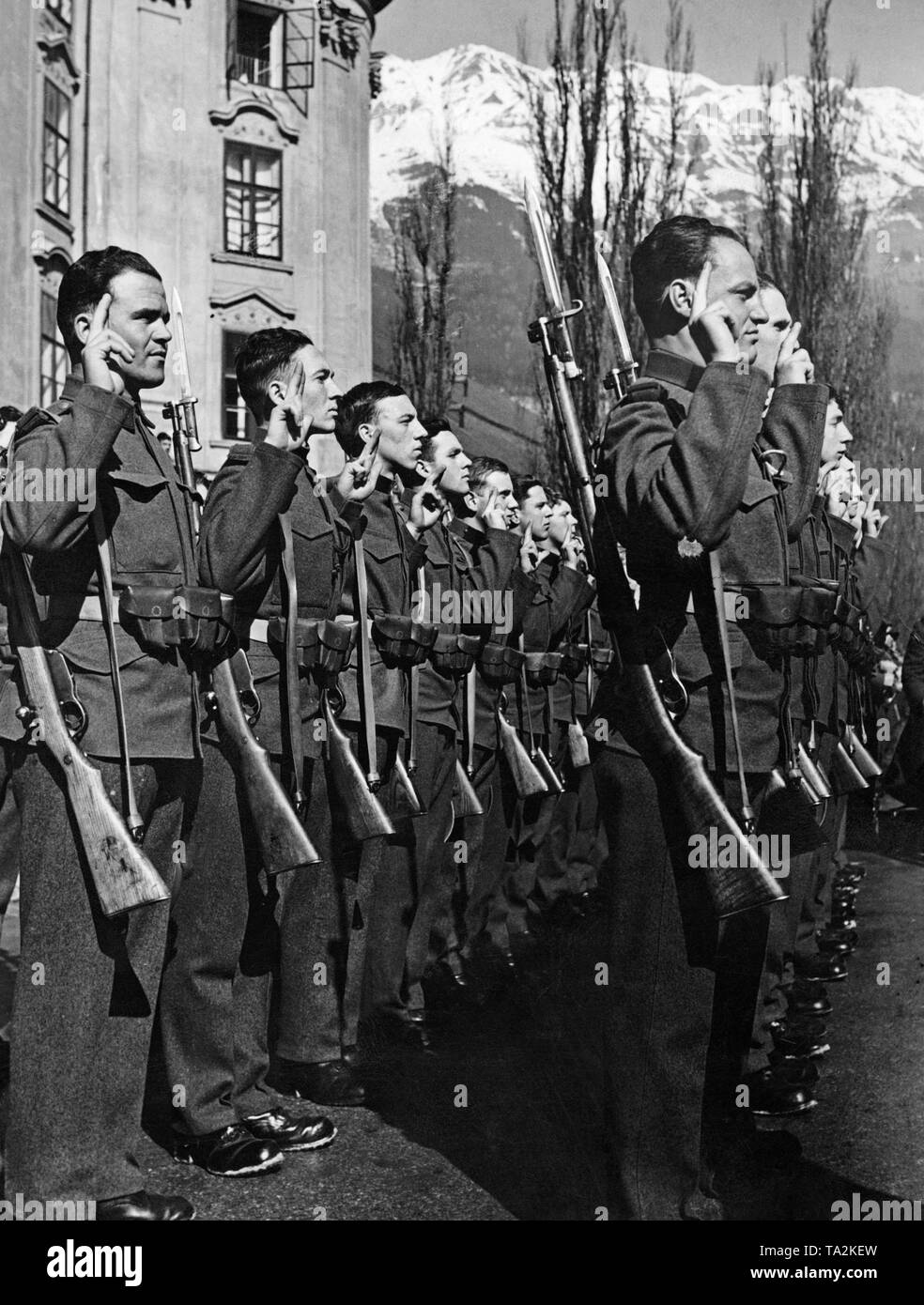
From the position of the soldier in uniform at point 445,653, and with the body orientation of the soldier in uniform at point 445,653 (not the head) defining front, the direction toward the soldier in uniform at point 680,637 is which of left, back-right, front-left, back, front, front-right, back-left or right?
front-right

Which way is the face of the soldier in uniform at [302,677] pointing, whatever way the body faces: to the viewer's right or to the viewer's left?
to the viewer's right

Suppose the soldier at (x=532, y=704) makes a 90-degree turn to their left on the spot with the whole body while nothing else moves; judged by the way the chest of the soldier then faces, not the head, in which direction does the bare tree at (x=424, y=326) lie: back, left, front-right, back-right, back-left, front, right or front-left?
front-left

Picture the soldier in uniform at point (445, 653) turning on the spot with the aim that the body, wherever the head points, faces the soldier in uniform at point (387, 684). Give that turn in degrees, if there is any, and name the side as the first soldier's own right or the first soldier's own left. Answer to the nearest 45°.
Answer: approximately 45° to the first soldier's own right

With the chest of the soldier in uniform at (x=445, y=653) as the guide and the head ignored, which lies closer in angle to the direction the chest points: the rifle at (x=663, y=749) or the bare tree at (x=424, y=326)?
the rifle

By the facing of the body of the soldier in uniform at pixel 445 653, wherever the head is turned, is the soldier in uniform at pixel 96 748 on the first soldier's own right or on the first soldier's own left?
on the first soldier's own right

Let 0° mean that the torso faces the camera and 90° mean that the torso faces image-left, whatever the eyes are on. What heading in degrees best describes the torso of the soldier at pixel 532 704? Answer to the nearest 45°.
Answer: approximately 315°

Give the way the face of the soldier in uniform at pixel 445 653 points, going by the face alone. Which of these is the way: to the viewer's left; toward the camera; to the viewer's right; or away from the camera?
to the viewer's right

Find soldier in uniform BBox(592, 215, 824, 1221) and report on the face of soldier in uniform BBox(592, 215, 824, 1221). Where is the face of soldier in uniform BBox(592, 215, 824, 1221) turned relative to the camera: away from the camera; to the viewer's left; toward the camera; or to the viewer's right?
to the viewer's right

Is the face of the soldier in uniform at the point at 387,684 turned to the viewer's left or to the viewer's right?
to the viewer's right

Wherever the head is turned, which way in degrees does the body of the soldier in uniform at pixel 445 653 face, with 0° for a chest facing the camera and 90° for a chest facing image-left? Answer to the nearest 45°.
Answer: approximately 315°
